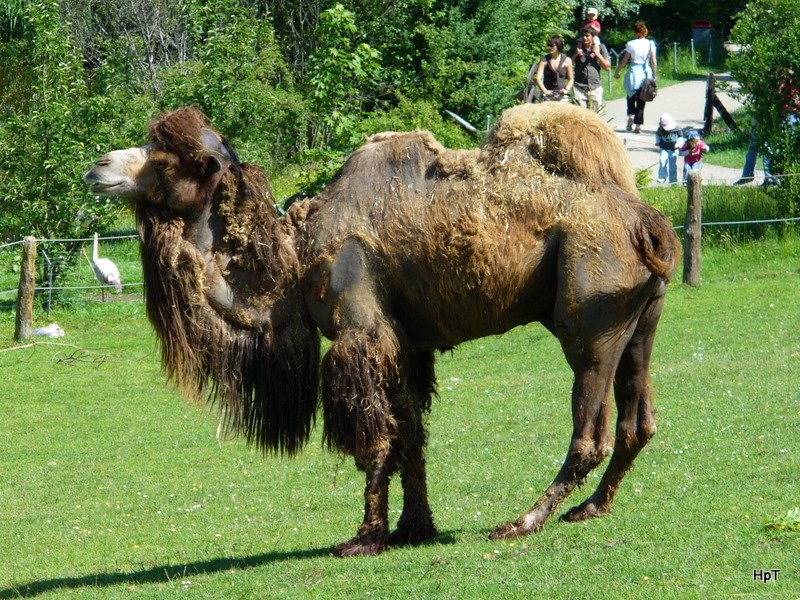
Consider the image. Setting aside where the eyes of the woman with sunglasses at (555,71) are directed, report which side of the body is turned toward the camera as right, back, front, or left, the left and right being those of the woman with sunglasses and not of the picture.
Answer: front

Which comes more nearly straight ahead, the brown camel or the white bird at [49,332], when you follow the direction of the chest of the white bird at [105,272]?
the white bird

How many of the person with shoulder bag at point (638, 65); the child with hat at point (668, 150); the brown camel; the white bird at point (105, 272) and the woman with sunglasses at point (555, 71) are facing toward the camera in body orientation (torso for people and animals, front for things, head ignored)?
2

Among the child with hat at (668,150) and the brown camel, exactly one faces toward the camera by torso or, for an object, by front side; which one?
the child with hat

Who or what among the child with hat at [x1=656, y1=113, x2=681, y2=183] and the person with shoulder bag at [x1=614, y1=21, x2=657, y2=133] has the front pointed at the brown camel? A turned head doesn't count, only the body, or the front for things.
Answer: the child with hat

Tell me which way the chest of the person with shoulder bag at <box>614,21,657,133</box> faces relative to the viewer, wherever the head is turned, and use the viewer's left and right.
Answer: facing away from the viewer

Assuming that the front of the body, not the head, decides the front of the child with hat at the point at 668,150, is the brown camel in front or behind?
in front

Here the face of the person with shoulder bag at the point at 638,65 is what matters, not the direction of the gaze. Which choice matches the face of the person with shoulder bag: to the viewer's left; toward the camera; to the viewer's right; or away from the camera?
away from the camera

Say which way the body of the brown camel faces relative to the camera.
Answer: to the viewer's left

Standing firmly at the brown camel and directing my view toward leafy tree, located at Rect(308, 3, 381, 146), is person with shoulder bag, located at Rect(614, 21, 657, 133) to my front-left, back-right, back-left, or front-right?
front-right

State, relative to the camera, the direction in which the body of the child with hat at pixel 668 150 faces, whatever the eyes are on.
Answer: toward the camera

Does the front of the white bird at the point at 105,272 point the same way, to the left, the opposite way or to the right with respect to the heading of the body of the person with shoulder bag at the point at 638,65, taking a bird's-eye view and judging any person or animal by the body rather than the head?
to the left

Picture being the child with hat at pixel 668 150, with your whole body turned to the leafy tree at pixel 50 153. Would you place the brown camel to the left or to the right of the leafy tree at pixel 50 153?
left

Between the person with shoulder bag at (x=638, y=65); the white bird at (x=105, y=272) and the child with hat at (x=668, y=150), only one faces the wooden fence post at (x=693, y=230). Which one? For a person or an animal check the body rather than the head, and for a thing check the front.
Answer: the child with hat

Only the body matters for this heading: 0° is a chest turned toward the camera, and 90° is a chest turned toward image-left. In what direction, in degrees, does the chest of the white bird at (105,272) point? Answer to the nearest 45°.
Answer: approximately 90°
